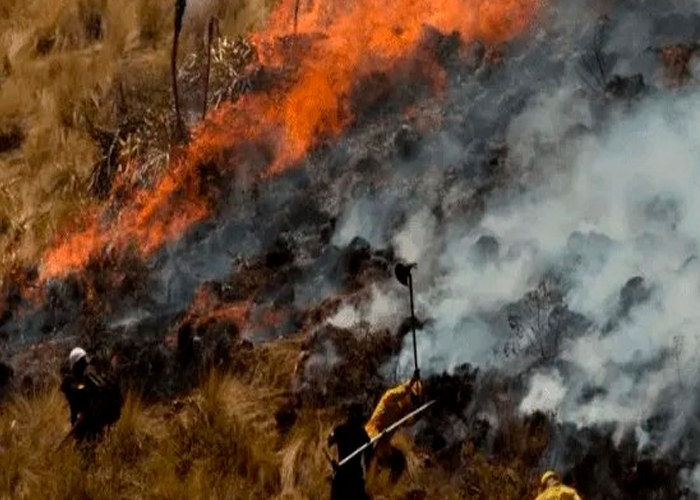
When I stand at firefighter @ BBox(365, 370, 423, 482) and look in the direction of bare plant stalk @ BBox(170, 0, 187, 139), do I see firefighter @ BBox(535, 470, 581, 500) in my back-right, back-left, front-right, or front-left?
back-right

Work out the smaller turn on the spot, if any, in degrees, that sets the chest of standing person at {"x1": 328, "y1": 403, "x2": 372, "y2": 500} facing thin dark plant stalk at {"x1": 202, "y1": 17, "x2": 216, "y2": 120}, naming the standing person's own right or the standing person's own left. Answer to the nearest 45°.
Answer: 0° — they already face it

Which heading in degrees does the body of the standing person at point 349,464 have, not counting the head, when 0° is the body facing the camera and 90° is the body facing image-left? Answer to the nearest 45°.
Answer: approximately 180°

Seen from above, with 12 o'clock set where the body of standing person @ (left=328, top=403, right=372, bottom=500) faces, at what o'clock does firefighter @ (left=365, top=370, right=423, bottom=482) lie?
The firefighter is roughly at 1 o'clock from the standing person.

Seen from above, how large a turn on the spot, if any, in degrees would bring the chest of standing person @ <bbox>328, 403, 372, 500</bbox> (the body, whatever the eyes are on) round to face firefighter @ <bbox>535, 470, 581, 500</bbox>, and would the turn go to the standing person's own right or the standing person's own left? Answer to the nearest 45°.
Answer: approximately 135° to the standing person's own right

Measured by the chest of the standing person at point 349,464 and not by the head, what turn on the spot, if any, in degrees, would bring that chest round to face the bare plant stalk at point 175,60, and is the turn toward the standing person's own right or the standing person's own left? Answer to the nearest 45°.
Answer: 0° — they already face it

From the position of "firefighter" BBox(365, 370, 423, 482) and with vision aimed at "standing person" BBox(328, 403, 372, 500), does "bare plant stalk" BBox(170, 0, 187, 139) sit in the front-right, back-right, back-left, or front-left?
back-right

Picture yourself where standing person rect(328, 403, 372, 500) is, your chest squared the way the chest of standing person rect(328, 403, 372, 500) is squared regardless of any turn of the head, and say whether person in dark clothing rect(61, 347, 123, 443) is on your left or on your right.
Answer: on your left

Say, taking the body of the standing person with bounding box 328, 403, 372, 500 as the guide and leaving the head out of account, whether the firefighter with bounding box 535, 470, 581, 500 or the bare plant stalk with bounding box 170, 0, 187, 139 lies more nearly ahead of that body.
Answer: the bare plant stalk

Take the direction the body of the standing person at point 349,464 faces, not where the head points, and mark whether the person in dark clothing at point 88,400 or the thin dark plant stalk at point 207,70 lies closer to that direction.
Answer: the thin dark plant stalk
